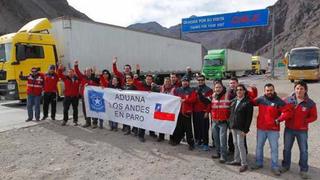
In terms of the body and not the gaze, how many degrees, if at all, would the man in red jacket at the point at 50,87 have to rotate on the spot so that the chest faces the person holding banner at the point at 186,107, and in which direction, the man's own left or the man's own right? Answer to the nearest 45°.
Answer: approximately 45° to the man's own left

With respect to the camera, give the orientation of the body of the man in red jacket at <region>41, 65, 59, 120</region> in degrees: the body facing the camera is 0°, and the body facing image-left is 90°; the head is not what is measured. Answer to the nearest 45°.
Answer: approximately 0°

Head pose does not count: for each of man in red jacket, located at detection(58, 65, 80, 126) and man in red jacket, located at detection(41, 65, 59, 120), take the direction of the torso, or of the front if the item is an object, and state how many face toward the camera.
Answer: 2

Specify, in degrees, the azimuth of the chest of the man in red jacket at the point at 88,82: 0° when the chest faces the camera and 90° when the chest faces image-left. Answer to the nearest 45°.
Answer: approximately 0°

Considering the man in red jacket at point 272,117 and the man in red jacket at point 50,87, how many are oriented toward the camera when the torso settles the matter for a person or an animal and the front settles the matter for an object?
2
